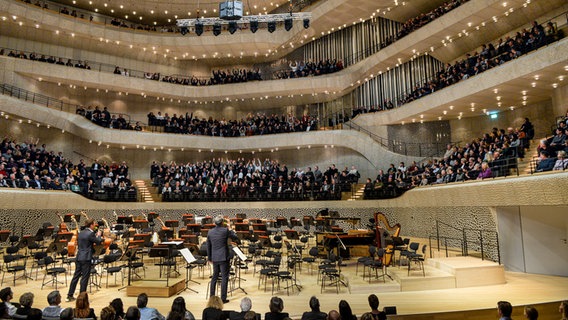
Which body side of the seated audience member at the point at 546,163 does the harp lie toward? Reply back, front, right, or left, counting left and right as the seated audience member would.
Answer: front

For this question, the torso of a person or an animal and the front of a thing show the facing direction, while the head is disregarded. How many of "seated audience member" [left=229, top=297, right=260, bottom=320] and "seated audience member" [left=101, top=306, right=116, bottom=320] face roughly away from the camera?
2

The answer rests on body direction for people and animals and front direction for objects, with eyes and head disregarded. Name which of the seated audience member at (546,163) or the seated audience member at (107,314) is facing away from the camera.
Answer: the seated audience member at (107,314)

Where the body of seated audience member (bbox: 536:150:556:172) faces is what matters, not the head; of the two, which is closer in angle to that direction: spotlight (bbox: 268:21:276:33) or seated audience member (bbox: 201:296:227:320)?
the spotlight

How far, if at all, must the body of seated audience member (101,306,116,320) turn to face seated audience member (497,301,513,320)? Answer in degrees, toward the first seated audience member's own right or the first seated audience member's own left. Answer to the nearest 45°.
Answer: approximately 90° to the first seated audience member's own right

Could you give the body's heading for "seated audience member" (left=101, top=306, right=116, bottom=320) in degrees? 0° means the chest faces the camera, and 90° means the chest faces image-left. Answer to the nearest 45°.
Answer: approximately 180°

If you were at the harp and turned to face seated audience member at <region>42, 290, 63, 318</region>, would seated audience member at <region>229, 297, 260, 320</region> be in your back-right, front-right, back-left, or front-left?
front-left

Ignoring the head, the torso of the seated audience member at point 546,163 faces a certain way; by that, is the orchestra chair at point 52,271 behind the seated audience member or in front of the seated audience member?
in front

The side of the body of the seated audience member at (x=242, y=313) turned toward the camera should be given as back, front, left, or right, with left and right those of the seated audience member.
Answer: back
